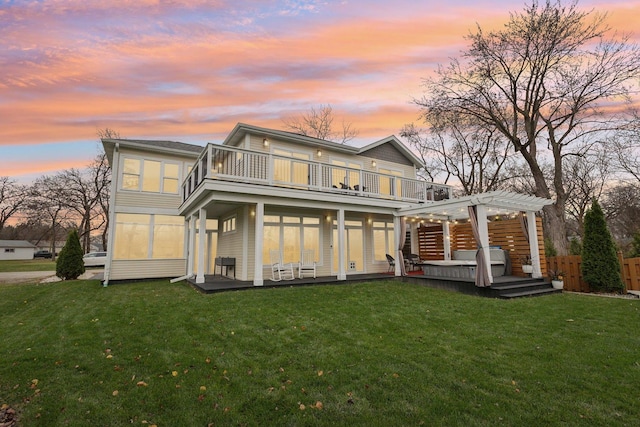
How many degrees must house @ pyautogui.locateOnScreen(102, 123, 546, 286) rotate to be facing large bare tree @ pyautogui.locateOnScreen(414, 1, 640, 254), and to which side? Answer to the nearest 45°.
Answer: approximately 45° to its left

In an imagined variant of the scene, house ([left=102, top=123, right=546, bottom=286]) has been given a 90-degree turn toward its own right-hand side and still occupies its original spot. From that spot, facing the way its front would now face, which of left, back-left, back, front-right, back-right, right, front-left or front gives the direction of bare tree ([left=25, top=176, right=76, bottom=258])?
right

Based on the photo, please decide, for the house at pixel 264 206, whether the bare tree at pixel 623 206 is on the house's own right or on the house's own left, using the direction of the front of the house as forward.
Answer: on the house's own left

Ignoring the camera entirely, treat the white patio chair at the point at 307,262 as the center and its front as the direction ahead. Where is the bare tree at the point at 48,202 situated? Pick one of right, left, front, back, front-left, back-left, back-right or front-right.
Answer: back-right

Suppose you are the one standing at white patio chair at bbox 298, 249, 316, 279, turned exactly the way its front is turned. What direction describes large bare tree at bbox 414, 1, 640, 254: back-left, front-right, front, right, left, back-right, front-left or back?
left

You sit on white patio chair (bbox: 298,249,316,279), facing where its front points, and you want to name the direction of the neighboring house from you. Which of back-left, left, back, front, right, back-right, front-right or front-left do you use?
back-right

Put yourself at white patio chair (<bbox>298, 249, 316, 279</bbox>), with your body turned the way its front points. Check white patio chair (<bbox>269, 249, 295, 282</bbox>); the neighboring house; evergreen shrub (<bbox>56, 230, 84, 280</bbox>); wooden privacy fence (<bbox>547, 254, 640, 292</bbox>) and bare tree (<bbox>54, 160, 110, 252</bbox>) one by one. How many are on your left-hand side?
1
